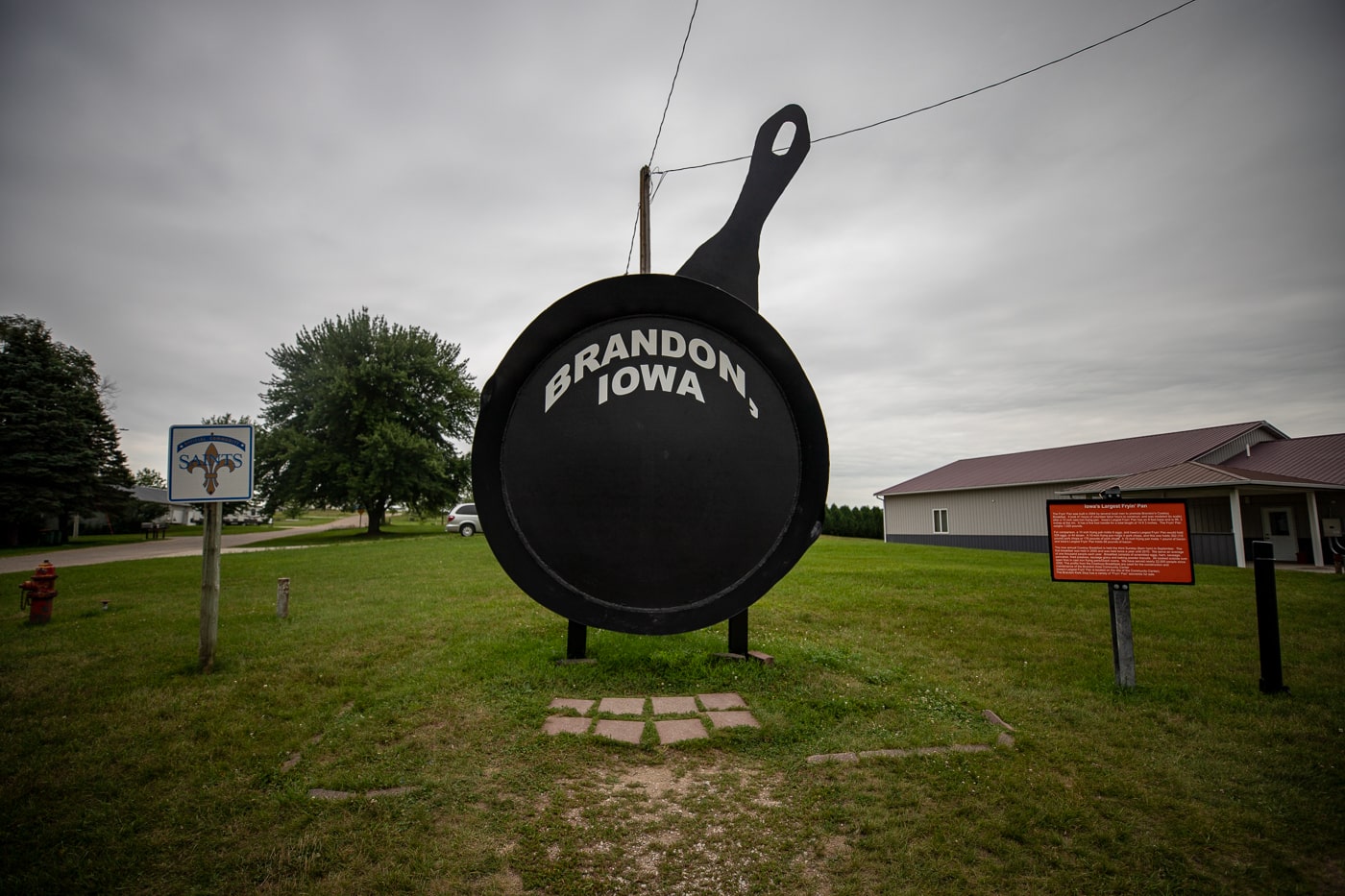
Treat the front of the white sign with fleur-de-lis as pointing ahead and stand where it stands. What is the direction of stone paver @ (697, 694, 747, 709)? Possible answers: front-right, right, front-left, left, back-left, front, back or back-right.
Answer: front-left

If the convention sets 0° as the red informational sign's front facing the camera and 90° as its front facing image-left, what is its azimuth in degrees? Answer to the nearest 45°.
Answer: approximately 0°

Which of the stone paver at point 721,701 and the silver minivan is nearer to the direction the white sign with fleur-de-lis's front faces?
the stone paver

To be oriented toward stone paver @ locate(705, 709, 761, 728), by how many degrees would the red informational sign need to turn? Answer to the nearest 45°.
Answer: approximately 45° to its right

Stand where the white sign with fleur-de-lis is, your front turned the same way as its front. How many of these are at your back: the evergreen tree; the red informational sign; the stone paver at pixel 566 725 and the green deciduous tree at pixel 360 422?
2

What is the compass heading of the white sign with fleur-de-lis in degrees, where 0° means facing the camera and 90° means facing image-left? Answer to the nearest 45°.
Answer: approximately 0°

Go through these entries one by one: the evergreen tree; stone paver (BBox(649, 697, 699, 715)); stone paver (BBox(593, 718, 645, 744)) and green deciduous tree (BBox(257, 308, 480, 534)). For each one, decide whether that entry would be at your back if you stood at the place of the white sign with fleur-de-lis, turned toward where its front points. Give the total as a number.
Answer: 2

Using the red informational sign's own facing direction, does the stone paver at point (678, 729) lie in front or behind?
in front

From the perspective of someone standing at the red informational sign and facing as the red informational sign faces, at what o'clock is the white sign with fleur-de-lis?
The white sign with fleur-de-lis is roughly at 2 o'clock from the red informational sign.

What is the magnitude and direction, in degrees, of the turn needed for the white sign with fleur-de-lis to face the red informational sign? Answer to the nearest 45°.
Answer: approximately 45° to its left

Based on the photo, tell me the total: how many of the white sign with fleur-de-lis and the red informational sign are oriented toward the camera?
2
